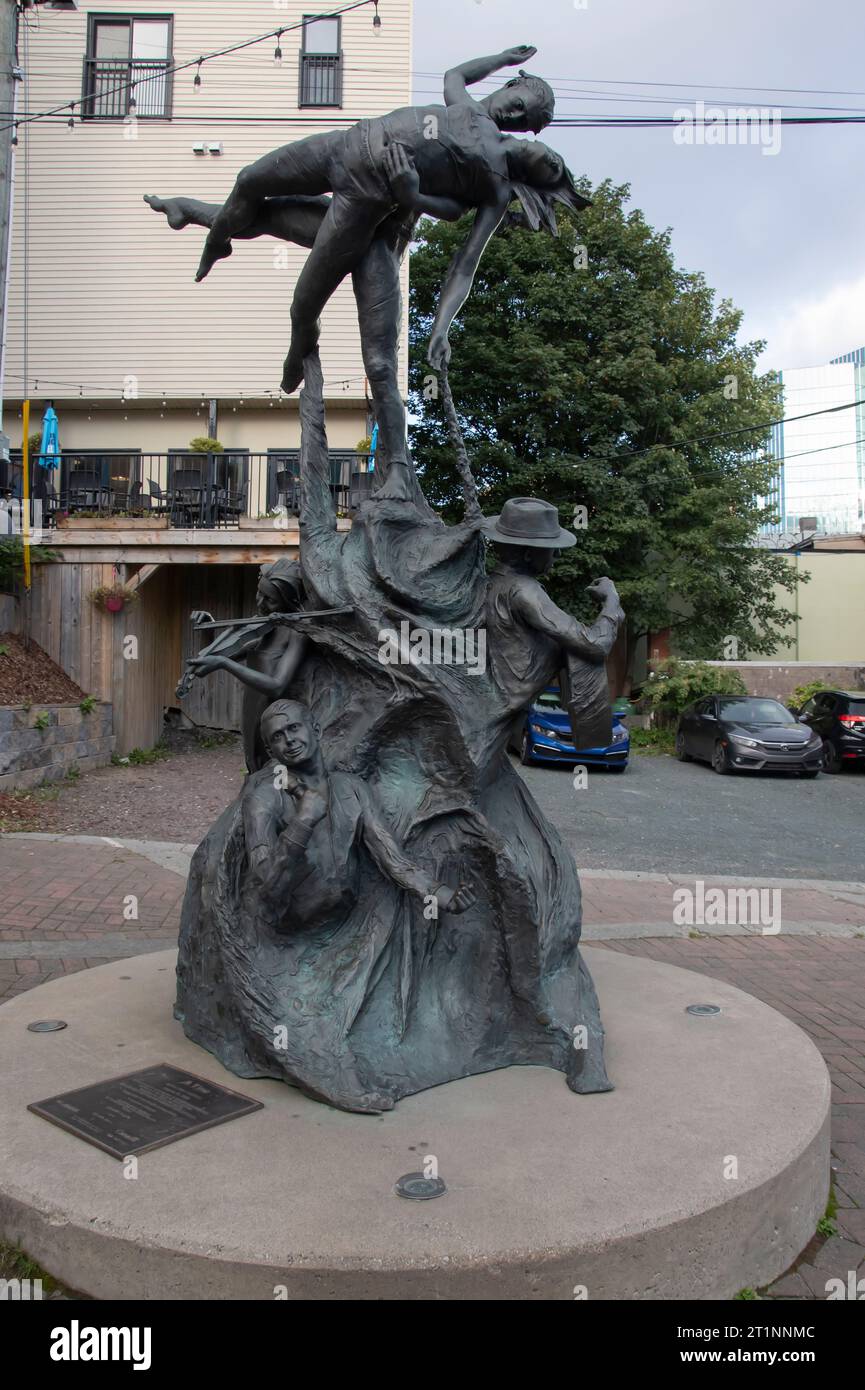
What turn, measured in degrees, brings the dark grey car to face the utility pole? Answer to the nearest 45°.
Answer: approximately 90° to its right

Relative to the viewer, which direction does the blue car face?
toward the camera

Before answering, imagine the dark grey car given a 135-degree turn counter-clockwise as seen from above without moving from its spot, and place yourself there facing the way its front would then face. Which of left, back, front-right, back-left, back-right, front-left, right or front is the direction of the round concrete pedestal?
back

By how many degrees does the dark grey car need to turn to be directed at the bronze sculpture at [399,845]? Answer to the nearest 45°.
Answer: approximately 45° to its right

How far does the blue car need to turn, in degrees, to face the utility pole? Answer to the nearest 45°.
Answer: approximately 45° to its right

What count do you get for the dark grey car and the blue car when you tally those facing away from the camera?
0

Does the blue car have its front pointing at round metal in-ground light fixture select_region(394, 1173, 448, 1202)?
yes

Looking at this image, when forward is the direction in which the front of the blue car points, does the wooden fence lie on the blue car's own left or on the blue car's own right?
on the blue car's own right

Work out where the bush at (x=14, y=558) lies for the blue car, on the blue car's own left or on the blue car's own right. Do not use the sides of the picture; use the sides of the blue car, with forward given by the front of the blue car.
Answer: on the blue car's own right

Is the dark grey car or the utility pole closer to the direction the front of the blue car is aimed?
the utility pole

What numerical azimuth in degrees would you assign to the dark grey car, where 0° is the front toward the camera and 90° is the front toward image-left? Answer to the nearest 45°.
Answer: approximately 315°

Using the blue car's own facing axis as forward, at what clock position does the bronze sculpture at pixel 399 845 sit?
The bronze sculpture is roughly at 12 o'clock from the blue car.
